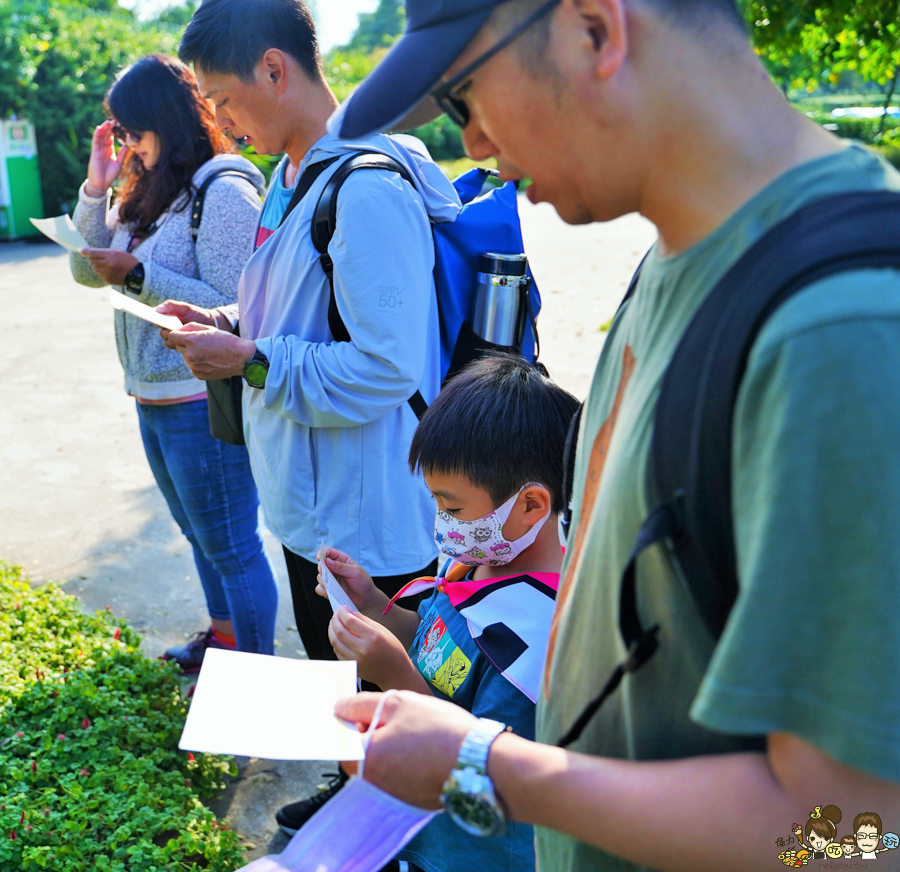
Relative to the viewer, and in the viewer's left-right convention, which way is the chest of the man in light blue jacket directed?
facing to the left of the viewer

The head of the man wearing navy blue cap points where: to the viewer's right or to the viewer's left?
to the viewer's left

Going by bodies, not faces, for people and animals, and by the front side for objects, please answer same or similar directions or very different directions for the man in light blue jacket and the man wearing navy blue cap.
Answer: same or similar directions

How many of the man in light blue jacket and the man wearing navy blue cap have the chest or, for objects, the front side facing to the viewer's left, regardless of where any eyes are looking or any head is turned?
2

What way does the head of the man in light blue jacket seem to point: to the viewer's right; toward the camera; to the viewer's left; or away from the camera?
to the viewer's left

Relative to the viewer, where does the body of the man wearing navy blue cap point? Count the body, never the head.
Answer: to the viewer's left

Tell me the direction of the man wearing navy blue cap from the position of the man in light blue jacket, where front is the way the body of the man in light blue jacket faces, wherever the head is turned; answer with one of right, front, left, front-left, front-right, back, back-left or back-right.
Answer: left

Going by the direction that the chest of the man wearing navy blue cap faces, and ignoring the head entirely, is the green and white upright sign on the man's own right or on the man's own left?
on the man's own right

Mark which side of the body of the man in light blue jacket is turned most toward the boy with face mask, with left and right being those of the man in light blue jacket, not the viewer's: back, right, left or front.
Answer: left

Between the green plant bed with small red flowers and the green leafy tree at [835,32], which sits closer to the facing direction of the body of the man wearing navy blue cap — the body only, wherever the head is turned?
the green plant bed with small red flowers

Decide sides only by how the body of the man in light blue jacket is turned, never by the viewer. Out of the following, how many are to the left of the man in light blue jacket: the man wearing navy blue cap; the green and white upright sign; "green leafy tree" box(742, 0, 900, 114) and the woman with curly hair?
1
